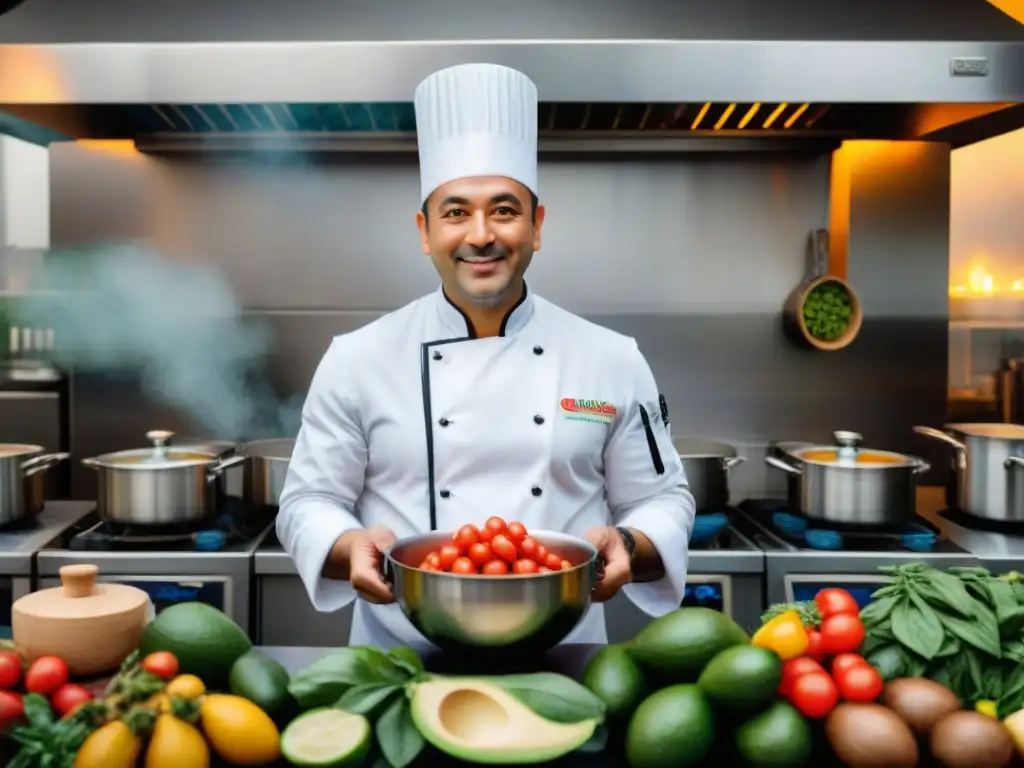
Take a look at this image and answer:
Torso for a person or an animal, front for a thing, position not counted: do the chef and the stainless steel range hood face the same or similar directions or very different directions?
same or similar directions

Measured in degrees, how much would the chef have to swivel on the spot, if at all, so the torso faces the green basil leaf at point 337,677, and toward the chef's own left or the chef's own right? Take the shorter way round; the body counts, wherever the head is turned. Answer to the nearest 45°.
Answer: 0° — they already face it

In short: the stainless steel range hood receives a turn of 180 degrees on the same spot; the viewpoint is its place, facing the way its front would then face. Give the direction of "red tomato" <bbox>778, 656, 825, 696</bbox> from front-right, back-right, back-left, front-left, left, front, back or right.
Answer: back

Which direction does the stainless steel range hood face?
toward the camera

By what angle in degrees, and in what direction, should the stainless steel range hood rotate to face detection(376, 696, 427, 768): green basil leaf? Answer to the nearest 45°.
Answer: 0° — it already faces it

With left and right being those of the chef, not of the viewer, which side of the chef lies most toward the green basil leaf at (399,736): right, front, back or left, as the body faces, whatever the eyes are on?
front

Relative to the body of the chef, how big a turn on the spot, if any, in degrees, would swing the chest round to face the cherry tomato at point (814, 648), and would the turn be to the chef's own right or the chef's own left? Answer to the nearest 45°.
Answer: approximately 45° to the chef's own left

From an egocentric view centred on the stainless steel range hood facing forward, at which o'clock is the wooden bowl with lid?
The wooden bowl with lid is roughly at 1 o'clock from the stainless steel range hood.

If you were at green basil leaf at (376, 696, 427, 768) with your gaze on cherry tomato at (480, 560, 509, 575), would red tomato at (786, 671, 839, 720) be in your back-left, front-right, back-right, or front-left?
front-right

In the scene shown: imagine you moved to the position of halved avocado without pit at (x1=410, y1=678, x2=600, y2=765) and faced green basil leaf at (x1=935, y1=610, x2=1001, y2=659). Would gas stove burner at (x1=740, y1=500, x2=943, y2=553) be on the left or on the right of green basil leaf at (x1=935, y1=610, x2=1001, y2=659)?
left

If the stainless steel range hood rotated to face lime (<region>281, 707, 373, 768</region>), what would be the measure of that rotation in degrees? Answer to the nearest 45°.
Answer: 0° — it already faces it

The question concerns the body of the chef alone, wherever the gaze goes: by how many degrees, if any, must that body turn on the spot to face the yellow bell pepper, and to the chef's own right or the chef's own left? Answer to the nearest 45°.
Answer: approximately 45° to the chef's own left

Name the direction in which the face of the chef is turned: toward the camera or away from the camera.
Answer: toward the camera

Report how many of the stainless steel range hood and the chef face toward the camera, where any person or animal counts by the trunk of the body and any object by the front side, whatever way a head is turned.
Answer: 2

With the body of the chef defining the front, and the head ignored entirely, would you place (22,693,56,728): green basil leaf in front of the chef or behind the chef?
in front
